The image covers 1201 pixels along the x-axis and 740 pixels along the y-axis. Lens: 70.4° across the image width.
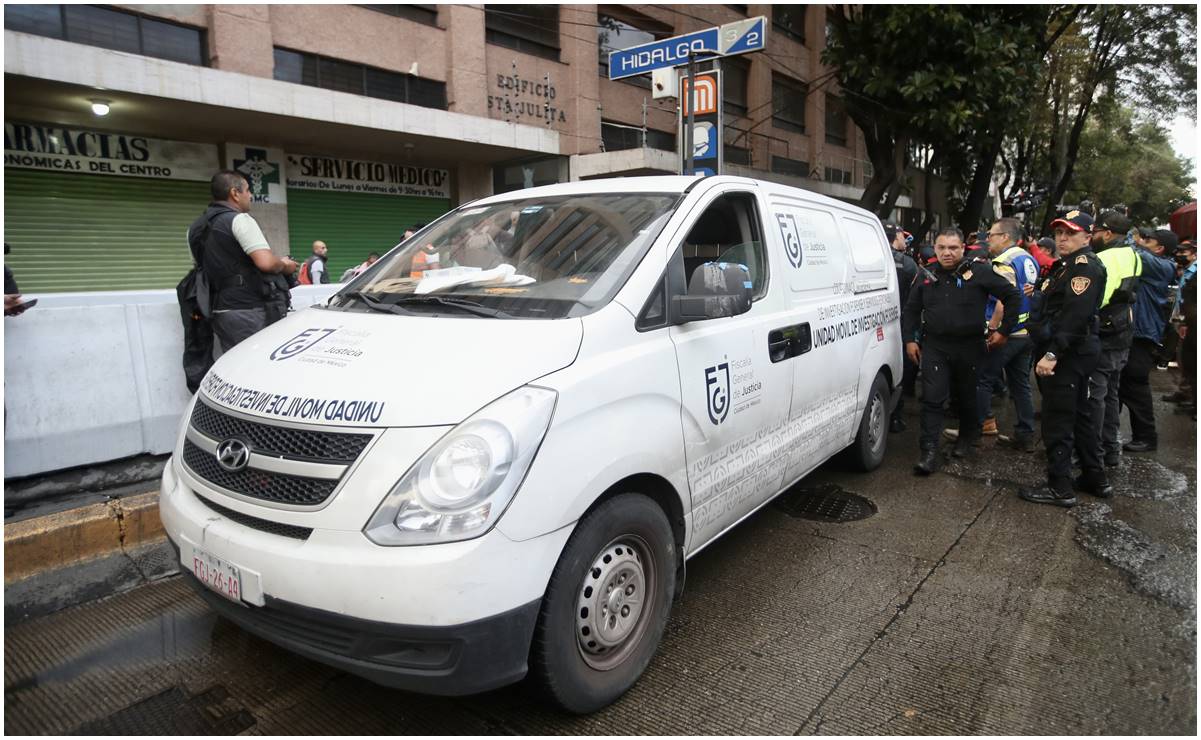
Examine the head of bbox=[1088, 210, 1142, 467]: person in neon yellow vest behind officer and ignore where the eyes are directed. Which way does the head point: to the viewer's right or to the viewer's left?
to the viewer's left

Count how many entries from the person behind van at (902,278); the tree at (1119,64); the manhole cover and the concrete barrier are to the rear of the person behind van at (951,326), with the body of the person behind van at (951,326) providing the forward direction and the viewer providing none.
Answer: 2

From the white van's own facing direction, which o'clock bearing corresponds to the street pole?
The street pole is roughly at 5 o'clock from the white van.

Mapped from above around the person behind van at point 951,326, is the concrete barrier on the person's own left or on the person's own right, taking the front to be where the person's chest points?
on the person's own right

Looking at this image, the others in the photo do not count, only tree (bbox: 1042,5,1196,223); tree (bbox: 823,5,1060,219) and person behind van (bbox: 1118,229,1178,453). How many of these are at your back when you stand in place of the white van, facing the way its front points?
3

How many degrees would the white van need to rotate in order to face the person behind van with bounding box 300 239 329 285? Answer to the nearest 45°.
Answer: approximately 135° to its right

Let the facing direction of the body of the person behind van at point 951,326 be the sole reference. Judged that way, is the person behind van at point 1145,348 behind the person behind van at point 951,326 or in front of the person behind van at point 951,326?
behind

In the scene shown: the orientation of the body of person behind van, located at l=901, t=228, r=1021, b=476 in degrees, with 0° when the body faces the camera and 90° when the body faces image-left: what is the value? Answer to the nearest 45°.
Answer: approximately 0°

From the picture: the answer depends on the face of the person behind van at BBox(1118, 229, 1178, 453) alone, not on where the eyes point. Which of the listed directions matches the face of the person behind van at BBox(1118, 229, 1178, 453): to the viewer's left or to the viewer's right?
to the viewer's left

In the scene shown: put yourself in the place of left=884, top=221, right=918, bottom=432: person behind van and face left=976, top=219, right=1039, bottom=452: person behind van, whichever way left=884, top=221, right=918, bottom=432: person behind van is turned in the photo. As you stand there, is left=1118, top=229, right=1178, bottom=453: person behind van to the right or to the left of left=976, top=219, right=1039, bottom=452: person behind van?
left

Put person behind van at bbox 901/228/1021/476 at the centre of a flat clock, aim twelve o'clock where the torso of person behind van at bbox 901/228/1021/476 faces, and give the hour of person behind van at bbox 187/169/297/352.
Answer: person behind van at bbox 187/169/297/352 is roughly at 2 o'clock from person behind van at bbox 901/228/1021/476.

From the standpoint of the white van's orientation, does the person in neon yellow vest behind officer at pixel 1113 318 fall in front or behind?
behind

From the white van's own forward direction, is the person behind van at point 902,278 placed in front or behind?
behind

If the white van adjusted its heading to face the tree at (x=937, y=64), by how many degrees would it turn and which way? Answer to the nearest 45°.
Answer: approximately 180°
